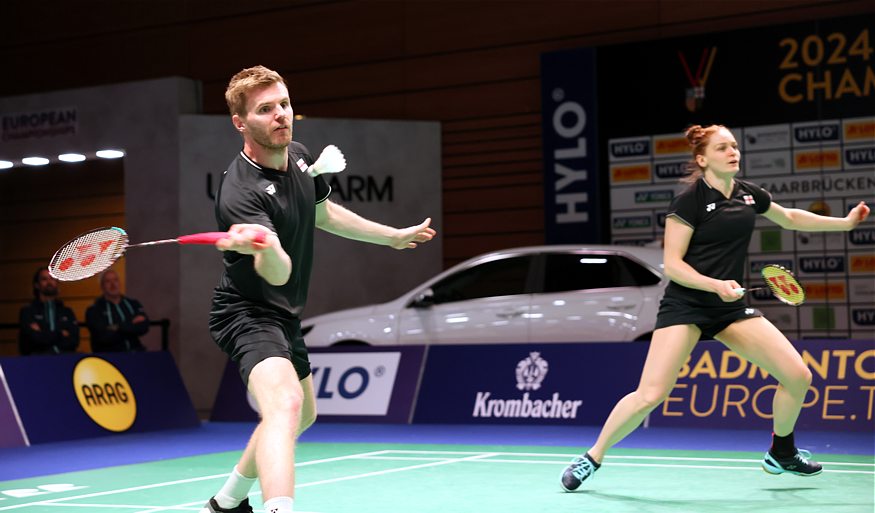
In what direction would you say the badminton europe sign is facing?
toward the camera

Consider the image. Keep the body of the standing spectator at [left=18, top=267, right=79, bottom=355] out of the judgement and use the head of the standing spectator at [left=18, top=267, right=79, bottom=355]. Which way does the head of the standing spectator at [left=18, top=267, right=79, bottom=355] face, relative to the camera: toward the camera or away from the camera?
toward the camera

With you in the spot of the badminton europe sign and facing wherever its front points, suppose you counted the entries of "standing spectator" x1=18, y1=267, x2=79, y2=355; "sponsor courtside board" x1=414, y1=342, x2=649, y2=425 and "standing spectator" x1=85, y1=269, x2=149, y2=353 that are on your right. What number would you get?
3

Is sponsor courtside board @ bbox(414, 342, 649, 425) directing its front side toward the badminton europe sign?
no

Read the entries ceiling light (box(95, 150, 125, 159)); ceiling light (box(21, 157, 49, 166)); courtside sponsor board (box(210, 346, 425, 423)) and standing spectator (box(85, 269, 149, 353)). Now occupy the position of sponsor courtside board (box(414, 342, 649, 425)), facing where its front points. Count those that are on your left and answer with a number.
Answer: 0

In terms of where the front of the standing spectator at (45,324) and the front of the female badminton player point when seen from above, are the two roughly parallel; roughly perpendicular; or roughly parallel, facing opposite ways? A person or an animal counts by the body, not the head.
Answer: roughly parallel

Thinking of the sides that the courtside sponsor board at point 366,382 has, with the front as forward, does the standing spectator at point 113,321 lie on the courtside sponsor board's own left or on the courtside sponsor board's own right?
on the courtside sponsor board's own right

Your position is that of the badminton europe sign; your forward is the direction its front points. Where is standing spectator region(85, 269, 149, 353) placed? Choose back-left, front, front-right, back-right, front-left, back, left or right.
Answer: right

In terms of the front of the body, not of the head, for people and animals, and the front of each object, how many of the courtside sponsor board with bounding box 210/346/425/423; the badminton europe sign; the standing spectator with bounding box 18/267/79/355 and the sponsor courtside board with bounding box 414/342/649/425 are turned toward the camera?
4

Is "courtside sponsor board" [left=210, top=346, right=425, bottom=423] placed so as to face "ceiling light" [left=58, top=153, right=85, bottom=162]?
no

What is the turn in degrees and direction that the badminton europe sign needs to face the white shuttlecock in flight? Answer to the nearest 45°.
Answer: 0° — it already faces it

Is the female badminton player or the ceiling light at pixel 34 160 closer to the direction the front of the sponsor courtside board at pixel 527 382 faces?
the female badminton player

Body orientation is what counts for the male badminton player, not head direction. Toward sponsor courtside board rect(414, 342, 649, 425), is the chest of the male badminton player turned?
no

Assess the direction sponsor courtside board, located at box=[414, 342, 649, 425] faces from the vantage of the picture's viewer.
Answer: facing the viewer

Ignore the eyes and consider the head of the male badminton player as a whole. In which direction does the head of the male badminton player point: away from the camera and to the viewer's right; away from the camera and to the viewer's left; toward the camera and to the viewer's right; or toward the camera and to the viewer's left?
toward the camera and to the viewer's right

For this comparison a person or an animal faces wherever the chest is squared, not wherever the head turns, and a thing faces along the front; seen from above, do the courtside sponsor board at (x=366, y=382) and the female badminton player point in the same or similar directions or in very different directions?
same or similar directions
